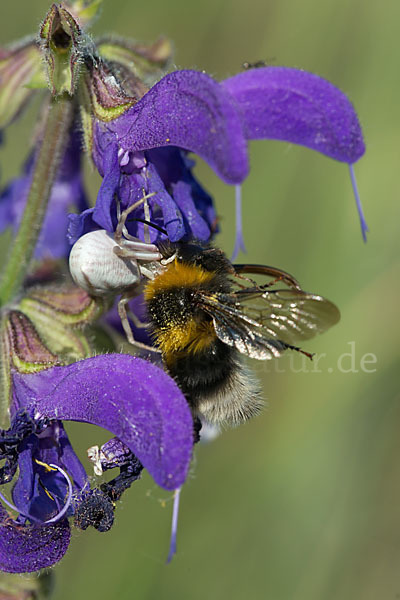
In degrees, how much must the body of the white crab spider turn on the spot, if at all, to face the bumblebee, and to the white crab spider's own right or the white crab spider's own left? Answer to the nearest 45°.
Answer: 0° — it already faces it

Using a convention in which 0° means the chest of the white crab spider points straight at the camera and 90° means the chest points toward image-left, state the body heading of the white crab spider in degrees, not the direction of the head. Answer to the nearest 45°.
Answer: approximately 270°

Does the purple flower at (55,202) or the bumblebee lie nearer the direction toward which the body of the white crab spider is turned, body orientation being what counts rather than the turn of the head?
the bumblebee

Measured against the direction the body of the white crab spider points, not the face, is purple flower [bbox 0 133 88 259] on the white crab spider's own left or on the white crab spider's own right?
on the white crab spider's own left
